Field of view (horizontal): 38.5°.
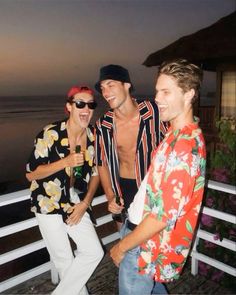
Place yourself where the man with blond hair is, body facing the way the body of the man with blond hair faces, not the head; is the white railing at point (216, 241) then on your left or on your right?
on your right

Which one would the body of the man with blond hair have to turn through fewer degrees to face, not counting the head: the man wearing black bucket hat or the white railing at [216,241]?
the man wearing black bucket hat

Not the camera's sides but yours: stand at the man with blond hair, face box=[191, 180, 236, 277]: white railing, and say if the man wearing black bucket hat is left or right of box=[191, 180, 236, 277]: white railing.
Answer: left

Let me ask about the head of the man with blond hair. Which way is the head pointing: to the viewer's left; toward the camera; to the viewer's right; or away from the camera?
to the viewer's left

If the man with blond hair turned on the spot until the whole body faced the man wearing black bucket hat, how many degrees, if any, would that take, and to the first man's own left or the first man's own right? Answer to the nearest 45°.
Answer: approximately 90° to the first man's own right

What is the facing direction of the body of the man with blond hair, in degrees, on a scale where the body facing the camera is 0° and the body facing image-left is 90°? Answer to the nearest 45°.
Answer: approximately 90°

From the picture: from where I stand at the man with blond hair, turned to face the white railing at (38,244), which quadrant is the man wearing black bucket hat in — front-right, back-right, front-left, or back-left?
front-right
